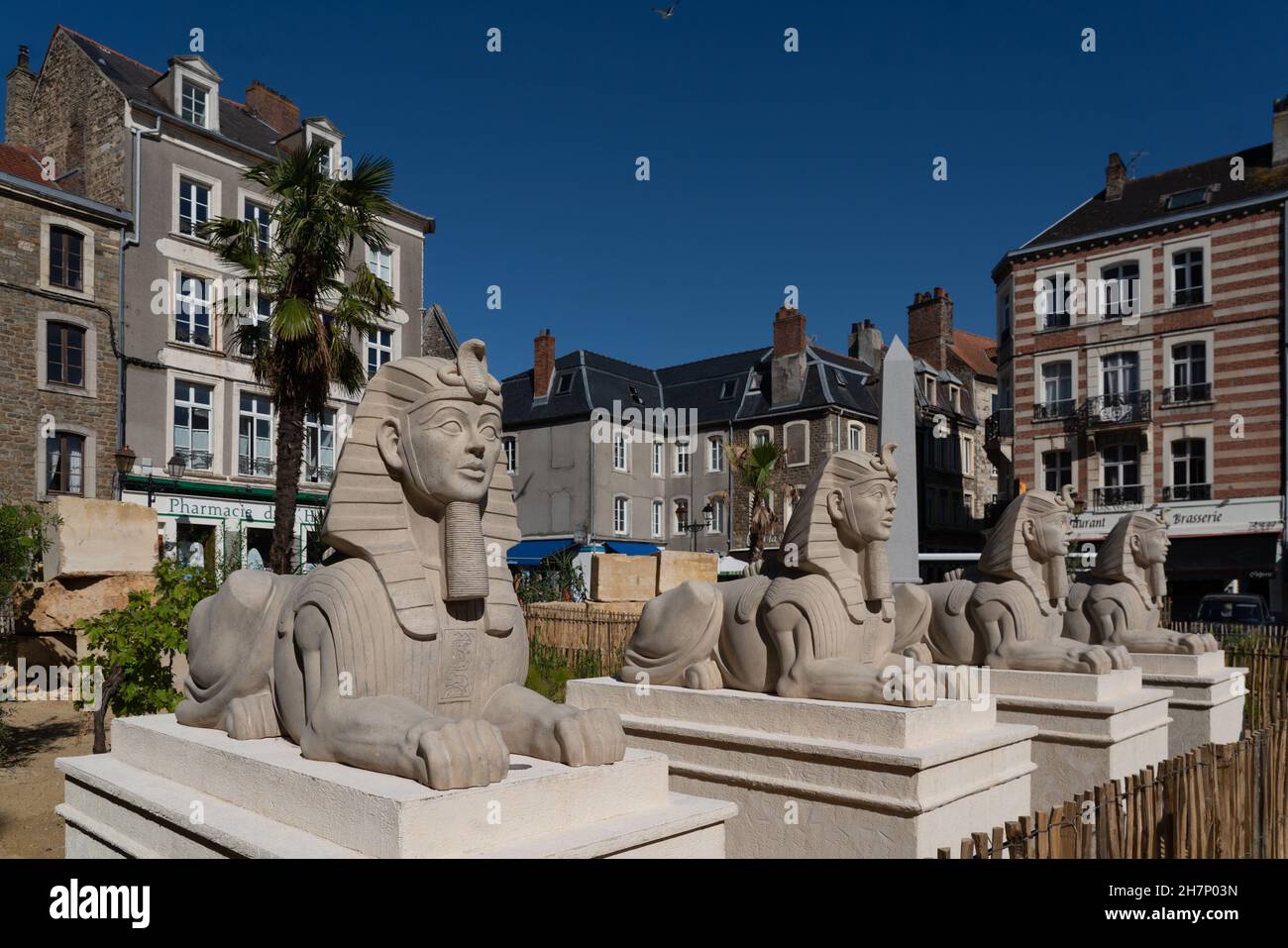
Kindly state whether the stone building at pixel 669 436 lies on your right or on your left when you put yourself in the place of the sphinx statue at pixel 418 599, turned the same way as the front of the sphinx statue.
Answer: on your left

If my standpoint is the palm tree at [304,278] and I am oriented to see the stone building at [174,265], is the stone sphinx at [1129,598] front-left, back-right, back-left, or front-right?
back-right

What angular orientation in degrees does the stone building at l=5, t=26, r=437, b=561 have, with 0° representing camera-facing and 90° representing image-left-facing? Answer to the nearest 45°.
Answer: approximately 315°

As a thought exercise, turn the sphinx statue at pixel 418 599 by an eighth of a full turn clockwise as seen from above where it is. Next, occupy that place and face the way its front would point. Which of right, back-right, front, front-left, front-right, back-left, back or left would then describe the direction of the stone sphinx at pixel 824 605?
back-left
